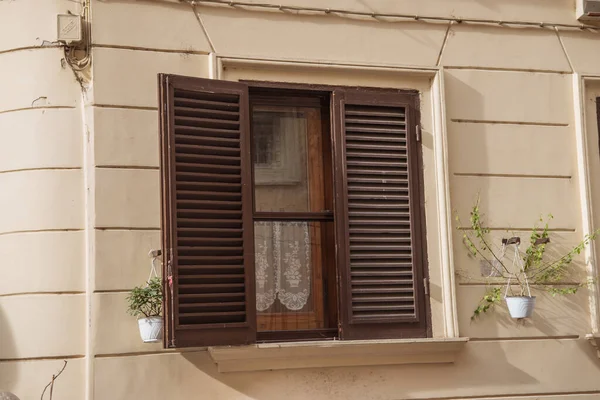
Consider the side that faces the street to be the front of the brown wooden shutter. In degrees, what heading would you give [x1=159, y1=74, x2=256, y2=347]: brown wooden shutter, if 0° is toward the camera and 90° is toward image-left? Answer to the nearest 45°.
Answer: approximately 315°

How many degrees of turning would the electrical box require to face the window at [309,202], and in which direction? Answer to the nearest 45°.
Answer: approximately 90° to its left

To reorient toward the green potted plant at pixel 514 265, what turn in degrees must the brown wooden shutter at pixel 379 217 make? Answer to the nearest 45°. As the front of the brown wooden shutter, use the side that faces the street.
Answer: approximately 90° to its left

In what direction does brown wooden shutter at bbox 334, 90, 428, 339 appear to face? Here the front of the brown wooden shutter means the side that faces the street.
toward the camera

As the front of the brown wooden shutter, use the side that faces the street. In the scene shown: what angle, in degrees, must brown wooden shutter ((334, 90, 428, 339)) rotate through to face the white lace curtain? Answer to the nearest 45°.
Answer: approximately 90° to its right

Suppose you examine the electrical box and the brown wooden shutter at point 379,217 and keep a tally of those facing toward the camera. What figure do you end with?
2

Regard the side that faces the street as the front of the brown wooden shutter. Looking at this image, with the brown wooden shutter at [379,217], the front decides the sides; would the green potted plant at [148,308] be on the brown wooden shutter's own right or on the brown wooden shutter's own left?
on the brown wooden shutter's own right

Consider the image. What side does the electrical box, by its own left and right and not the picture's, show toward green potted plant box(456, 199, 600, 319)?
left

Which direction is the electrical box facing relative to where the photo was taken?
toward the camera

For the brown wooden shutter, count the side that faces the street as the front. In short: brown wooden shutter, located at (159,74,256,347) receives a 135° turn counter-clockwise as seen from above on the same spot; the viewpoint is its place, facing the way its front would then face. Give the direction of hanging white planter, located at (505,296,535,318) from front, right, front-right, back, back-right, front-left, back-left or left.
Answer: right

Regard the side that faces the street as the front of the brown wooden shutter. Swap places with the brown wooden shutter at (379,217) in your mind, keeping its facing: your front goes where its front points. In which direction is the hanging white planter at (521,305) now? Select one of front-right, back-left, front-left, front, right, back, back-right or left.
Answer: left

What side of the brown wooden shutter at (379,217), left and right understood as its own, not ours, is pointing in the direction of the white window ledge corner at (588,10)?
left
